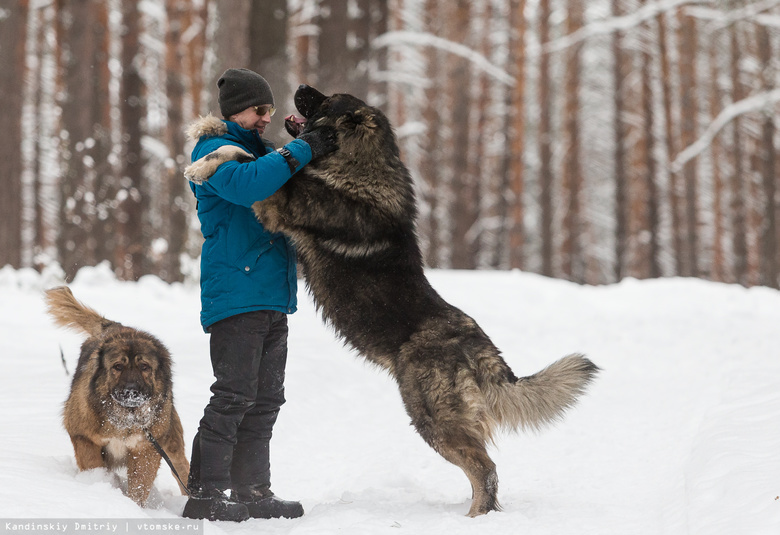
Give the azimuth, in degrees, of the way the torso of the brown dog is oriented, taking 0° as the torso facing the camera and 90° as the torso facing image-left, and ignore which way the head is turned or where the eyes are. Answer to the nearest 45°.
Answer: approximately 0°

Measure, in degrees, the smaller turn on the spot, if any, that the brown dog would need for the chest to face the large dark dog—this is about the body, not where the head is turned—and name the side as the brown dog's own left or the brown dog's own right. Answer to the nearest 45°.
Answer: approximately 90° to the brown dog's own left

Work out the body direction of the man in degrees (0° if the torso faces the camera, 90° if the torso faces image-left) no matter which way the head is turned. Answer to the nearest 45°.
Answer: approximately 270°

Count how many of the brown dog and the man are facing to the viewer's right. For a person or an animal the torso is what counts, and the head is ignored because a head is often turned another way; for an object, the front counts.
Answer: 1

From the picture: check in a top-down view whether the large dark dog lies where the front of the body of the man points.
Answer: yes

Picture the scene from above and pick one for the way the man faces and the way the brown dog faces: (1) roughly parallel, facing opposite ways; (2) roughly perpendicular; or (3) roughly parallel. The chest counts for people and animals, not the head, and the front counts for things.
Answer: roughly perpendicular
